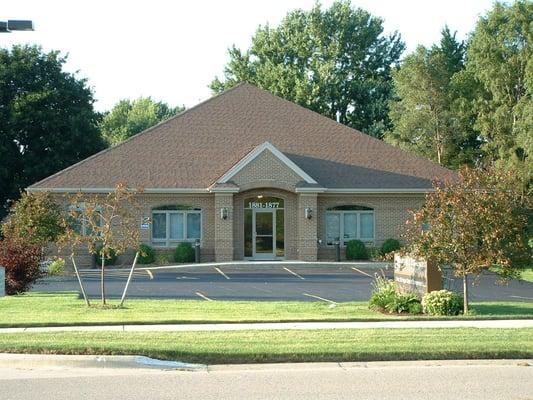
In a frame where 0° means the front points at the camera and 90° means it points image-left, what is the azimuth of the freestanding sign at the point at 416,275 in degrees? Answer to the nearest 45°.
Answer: approximately 45°

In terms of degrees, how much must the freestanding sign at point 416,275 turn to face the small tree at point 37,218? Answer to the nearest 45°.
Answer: approximately 90° to its right

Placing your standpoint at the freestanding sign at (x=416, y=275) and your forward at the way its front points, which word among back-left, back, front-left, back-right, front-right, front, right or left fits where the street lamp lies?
front

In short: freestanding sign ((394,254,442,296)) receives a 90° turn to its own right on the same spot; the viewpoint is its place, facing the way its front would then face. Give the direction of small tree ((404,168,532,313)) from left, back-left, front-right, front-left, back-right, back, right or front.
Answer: back

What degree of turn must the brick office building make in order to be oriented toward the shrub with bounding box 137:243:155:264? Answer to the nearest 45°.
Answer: approximately 90° to its right

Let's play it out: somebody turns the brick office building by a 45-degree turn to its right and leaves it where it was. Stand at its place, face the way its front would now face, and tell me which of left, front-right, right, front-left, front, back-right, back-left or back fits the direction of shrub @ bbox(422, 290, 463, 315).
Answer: front-left

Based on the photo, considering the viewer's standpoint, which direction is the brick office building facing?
facing the viewer

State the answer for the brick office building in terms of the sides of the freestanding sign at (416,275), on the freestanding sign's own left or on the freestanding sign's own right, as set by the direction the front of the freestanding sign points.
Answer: on the freestanding sign's own right

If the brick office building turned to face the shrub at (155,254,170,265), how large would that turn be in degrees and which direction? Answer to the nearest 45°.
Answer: approximately 90° to its right

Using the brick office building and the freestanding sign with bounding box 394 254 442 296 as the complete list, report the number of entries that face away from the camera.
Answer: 0

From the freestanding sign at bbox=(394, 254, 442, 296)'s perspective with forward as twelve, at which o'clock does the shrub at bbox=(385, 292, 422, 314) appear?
The shrub is roughly at 11 o'clock from the freestanding sign.

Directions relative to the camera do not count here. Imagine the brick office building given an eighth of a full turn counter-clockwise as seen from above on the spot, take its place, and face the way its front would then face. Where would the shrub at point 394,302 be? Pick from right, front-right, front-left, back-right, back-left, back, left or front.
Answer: front-right

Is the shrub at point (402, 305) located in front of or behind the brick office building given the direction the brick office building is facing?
in front
